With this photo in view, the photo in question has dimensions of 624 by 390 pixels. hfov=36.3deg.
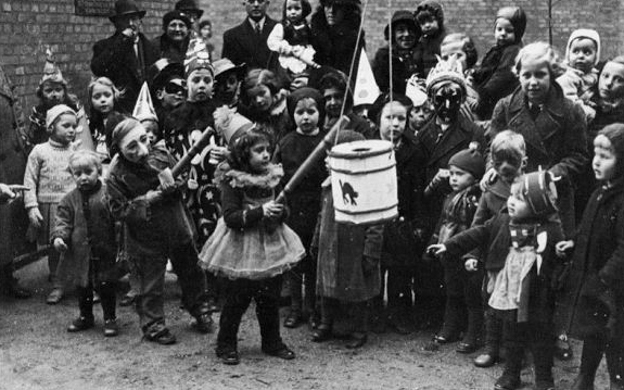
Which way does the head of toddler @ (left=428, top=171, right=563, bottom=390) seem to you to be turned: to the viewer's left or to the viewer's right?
to the viewer's left

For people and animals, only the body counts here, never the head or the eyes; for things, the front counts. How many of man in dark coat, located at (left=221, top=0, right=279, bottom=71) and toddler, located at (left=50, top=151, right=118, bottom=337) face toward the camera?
2

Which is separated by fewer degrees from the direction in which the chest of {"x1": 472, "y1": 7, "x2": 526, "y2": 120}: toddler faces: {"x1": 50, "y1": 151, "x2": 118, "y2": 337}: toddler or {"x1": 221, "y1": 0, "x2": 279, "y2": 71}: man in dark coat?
the toddler

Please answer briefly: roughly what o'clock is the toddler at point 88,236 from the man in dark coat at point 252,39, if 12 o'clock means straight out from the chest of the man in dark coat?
The toddler is roughly at 1 o'clock from the man in dark coat.

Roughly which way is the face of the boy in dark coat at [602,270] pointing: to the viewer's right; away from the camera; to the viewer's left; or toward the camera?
to the viewer's left

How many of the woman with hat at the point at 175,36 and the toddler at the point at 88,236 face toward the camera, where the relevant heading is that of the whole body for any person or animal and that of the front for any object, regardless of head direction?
2

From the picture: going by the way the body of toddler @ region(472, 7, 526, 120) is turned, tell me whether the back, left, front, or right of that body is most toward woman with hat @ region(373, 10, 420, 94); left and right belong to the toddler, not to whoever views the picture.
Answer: right

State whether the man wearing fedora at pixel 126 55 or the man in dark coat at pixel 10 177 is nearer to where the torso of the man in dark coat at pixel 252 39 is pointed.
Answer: the man in dark coat

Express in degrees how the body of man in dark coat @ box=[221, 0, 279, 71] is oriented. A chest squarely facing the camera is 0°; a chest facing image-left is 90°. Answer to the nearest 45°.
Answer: approximately 0°
